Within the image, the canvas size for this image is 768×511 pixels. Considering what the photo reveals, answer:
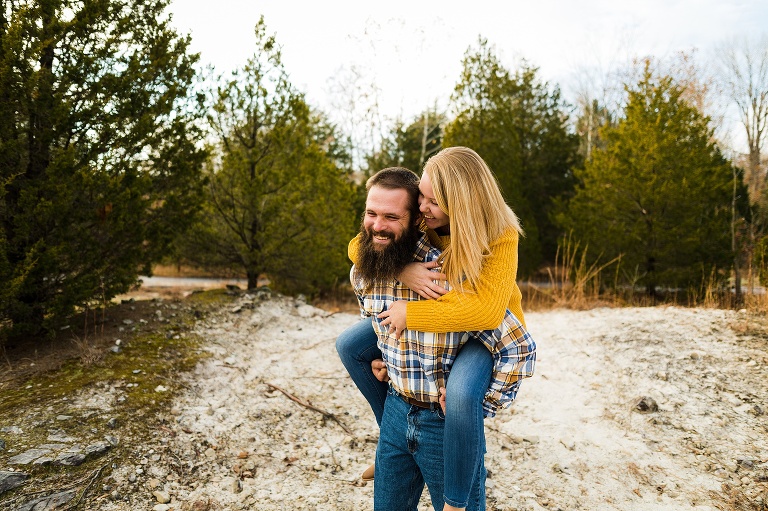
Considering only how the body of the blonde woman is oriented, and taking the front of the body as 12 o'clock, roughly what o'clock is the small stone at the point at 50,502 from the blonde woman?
The small stone is roughly at 2 o'clock from the blonde woman.

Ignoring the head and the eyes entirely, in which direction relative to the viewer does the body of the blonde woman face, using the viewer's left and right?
facing the viewer and to the left of the viewer

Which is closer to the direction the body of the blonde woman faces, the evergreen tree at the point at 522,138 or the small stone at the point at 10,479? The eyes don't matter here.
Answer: the small stone

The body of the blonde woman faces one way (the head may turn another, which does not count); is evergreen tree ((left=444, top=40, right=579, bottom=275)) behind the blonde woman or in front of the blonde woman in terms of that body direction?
behind

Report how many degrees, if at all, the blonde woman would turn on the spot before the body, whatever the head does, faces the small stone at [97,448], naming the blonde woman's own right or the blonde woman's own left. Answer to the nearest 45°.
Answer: approximately 90° to the blonde woman's own right

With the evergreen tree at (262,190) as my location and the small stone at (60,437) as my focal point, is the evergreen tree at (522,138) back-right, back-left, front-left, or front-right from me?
back-left

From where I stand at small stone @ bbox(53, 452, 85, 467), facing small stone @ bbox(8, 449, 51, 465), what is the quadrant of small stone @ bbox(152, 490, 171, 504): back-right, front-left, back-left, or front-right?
back-left

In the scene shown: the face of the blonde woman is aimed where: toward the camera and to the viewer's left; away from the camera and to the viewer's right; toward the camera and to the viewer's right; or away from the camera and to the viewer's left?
toward the camera and to the viewer's left

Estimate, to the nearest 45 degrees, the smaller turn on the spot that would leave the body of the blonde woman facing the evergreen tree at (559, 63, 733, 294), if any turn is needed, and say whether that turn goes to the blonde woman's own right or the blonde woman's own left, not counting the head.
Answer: approximately 180°
